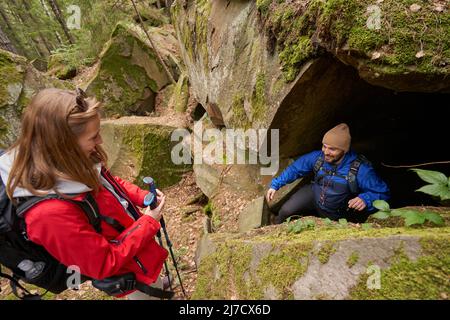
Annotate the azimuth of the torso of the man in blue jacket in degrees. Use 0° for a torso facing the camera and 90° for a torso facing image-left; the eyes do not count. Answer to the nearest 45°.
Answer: approximately 45°

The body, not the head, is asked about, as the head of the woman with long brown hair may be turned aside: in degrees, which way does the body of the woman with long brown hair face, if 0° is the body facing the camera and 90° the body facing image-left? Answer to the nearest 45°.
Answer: approximately 270°

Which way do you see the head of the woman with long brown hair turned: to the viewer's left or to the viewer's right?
to the viewer's right

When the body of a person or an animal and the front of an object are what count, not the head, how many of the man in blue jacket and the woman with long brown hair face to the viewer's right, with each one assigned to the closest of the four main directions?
1

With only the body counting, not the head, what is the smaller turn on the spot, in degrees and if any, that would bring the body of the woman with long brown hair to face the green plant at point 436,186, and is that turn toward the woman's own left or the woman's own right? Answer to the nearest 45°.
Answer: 0° — they already face it

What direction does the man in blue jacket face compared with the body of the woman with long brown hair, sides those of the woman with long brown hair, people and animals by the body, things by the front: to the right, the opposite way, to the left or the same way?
the opposite way

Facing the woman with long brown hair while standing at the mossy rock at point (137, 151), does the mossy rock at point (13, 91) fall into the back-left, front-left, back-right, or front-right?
back-right

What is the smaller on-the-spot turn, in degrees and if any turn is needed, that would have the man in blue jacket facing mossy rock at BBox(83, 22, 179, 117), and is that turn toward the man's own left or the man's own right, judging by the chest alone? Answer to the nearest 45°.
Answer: approximately 90° to the man's own right
